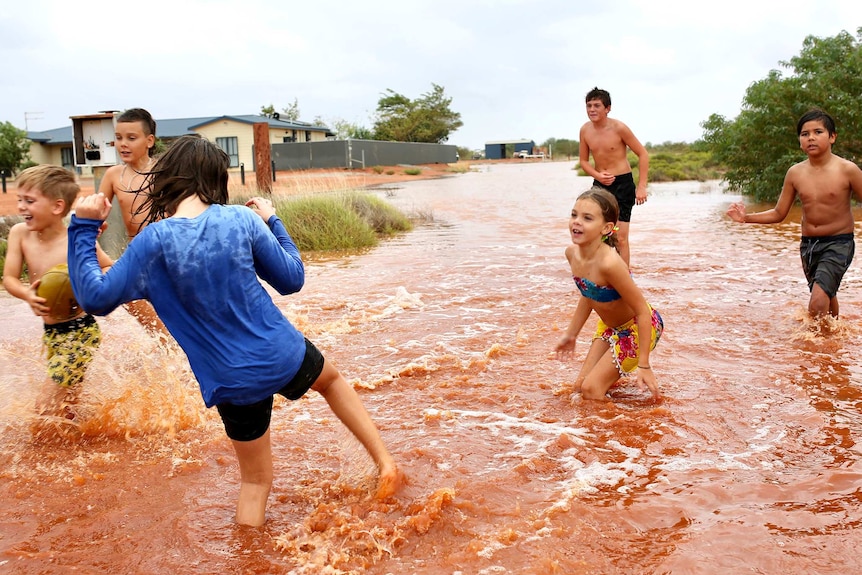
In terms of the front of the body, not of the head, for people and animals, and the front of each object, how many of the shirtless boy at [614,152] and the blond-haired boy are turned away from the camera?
0

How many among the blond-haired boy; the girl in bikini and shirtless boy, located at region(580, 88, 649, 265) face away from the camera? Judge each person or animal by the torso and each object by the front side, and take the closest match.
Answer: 0

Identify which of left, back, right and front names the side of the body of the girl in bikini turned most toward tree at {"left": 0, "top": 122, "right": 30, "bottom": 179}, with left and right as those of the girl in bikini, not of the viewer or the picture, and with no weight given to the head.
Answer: right

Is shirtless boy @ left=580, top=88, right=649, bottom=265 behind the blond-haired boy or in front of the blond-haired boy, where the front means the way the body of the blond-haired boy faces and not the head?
behind

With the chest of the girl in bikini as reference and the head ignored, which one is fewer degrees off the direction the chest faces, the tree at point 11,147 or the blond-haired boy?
the blond-haired boy

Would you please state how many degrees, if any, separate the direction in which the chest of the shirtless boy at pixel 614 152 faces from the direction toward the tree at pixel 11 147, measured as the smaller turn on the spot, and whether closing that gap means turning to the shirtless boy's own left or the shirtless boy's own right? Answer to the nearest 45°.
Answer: approximately 90° to the shirtless boy's own right

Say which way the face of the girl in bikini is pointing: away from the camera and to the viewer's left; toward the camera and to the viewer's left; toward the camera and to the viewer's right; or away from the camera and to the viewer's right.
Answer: toward the camera and to the viewer's left

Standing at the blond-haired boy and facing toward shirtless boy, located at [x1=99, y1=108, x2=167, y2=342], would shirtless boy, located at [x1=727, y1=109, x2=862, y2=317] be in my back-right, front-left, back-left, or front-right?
front-right

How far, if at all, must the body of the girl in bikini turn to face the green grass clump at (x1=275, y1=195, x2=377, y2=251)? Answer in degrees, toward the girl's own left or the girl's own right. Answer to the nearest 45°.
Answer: approximately 90° to the girl's own right

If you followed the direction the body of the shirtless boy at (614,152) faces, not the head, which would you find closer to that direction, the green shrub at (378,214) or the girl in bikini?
the girl in bikini

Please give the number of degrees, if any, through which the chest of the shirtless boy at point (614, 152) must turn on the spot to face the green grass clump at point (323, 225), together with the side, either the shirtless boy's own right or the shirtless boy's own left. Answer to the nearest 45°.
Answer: approximately 90° to the shirtless boy's own right

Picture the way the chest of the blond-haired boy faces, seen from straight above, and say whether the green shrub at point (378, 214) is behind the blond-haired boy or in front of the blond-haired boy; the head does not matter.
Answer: behind

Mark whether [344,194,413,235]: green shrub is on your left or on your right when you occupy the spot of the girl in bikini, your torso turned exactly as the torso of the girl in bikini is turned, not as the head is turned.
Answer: on your right

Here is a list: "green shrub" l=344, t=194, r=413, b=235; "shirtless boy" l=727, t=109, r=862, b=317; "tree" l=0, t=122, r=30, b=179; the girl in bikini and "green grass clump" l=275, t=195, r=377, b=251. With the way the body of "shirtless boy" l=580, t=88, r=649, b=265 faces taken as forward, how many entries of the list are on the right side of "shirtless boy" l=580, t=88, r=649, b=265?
3

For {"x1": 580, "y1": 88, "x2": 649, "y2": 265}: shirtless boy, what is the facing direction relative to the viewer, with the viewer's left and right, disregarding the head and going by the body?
facing the viewer and to the left of the viewer

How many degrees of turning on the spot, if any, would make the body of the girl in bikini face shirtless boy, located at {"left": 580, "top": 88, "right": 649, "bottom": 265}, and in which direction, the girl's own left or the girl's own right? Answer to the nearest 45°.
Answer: approximately 135° to the girl's own right

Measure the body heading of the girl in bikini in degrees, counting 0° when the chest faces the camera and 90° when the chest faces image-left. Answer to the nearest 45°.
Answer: approximately 45°
